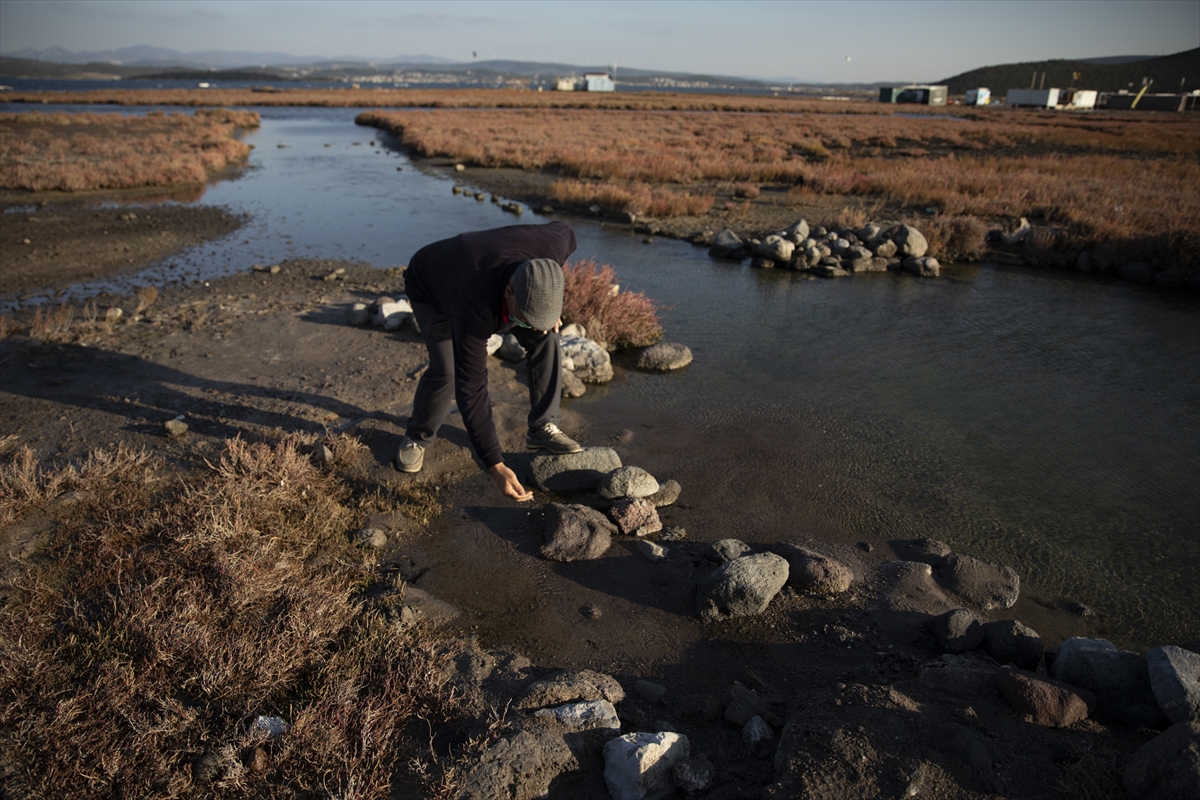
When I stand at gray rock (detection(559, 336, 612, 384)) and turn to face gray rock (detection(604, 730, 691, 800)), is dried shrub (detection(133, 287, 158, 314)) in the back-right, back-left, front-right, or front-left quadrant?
back-right

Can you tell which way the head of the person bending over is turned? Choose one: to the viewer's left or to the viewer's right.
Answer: to the viewer's right

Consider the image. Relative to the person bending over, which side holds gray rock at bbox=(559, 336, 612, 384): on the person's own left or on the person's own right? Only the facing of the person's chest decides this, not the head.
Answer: on the person's own left

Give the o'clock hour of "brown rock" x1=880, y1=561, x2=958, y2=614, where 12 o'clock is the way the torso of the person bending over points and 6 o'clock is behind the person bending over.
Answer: The brown rock is roughly at 11 o'clock from the person bending over.

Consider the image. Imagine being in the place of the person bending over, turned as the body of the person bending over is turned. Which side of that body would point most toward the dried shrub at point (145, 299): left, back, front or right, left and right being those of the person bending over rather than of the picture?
back

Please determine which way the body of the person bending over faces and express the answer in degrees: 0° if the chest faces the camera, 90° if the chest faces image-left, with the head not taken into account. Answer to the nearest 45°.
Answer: approximately 315°

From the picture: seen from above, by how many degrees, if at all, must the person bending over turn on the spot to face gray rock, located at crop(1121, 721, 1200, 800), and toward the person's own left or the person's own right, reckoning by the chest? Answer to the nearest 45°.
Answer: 0° — they already face it

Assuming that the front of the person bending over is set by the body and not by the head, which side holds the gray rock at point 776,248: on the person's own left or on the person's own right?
on the person's own left

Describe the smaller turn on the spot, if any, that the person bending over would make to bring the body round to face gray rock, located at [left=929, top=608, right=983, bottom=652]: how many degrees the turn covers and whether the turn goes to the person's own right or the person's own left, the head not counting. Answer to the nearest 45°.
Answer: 0° — they already face it

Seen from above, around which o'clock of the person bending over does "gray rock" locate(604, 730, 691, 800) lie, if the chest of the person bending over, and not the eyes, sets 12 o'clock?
The gray rock is roughly at 1 o'clock from the person bending over.

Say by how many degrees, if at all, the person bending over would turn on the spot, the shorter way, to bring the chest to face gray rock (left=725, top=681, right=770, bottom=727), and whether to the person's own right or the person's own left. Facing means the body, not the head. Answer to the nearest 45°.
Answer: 0° — they already face it
